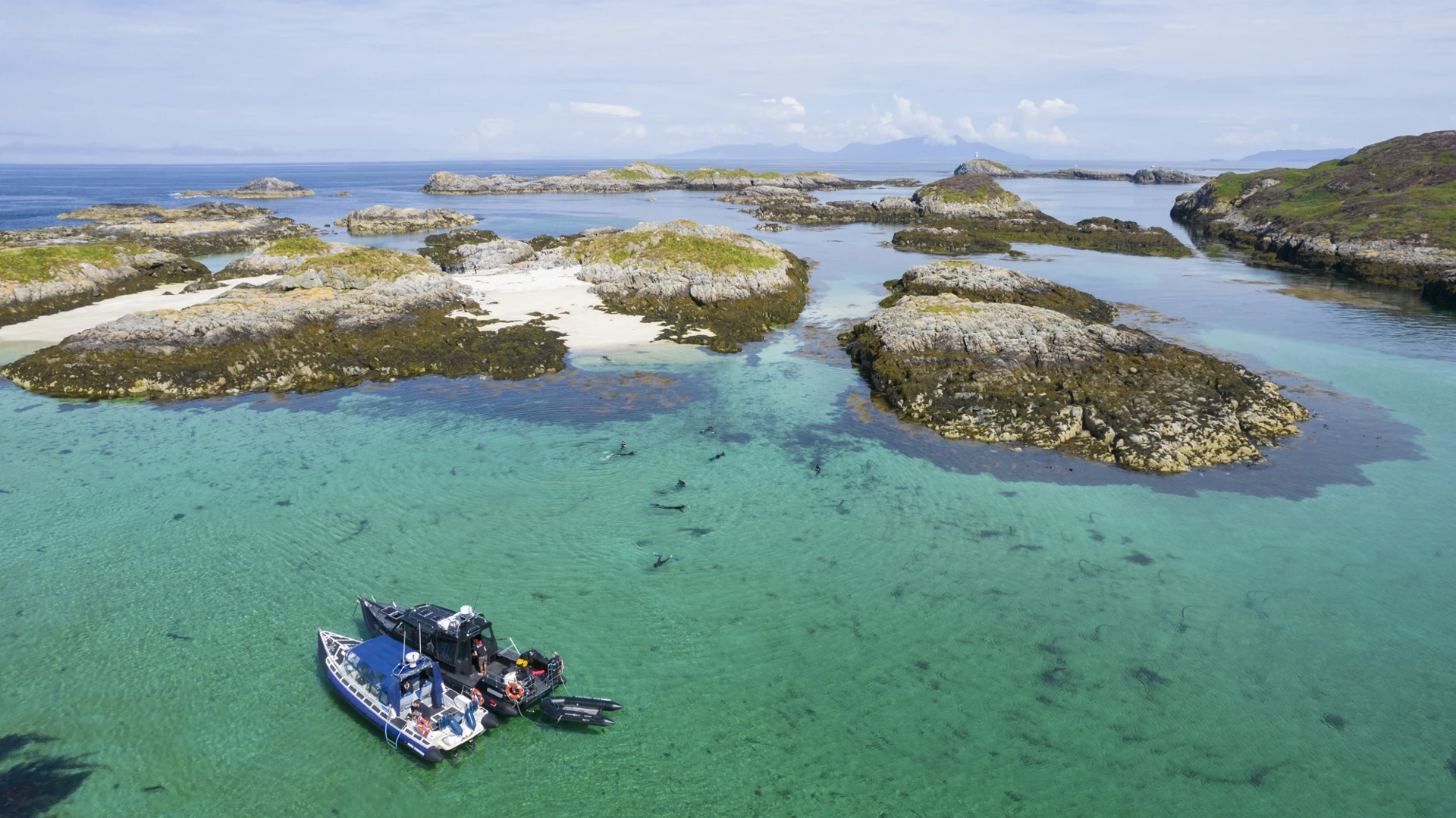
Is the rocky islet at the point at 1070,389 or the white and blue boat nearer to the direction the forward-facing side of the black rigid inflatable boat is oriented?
the white and blue boat

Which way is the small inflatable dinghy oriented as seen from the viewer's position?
to the viewer's left

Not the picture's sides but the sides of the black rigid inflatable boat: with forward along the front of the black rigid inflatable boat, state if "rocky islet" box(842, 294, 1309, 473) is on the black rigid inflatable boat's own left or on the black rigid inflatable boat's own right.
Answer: on the black rigid inflatable boat's own right

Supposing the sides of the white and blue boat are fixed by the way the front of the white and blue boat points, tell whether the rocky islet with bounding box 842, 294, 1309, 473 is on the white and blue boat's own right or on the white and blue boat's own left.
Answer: on the white and blue boat's own right

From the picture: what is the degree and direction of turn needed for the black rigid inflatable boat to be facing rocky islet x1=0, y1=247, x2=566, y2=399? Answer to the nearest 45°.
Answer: approximately 45° to its right

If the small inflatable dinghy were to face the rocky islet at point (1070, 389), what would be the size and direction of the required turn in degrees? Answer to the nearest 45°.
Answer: approximately 135° to its right

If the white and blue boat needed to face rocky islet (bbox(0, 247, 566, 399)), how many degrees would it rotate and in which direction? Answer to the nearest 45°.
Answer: approximately 45° to its right

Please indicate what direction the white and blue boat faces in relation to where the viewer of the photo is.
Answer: facing away from the viewer and to the left of the viewer

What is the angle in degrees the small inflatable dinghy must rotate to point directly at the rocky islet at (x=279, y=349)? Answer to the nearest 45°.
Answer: approximately 45° to its right

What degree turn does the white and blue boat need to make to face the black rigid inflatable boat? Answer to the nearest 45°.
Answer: approximately 135° to its right

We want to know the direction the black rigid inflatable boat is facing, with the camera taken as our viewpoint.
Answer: facing away from the viewer and to the left of the viewer
